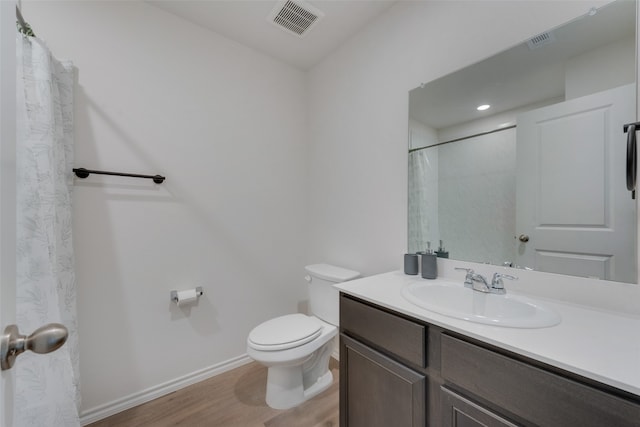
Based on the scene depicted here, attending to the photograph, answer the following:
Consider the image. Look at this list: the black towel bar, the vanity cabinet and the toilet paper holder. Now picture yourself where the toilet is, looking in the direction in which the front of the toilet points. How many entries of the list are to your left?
1

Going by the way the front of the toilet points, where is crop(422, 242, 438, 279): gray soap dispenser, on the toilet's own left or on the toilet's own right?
on the toilet's own left

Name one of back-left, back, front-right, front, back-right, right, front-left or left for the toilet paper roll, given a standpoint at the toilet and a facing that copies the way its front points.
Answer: front-right

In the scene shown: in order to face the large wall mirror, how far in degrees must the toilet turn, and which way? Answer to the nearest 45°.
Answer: approximately 90° to its left

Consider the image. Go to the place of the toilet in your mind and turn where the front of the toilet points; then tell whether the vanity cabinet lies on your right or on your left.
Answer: on your left

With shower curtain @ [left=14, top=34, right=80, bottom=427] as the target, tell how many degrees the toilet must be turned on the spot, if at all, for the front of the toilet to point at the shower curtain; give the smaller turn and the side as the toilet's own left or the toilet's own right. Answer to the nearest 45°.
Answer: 0° — it already faces it

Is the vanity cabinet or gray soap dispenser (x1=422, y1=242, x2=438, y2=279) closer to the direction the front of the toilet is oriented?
the vanity cabinet

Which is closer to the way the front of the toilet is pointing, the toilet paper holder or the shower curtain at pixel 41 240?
the shower curtain

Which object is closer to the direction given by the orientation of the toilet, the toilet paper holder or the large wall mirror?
the toilet paper holder

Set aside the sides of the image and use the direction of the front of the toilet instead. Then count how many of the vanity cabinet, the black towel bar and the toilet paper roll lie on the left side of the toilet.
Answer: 1

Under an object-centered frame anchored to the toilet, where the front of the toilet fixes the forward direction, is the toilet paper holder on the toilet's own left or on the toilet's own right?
on the toilet's own right

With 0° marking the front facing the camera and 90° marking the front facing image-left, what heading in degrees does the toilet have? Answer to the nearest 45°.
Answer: approximately 45°

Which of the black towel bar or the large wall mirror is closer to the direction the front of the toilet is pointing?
the black towel bar

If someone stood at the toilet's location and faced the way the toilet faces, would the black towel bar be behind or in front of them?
in front
